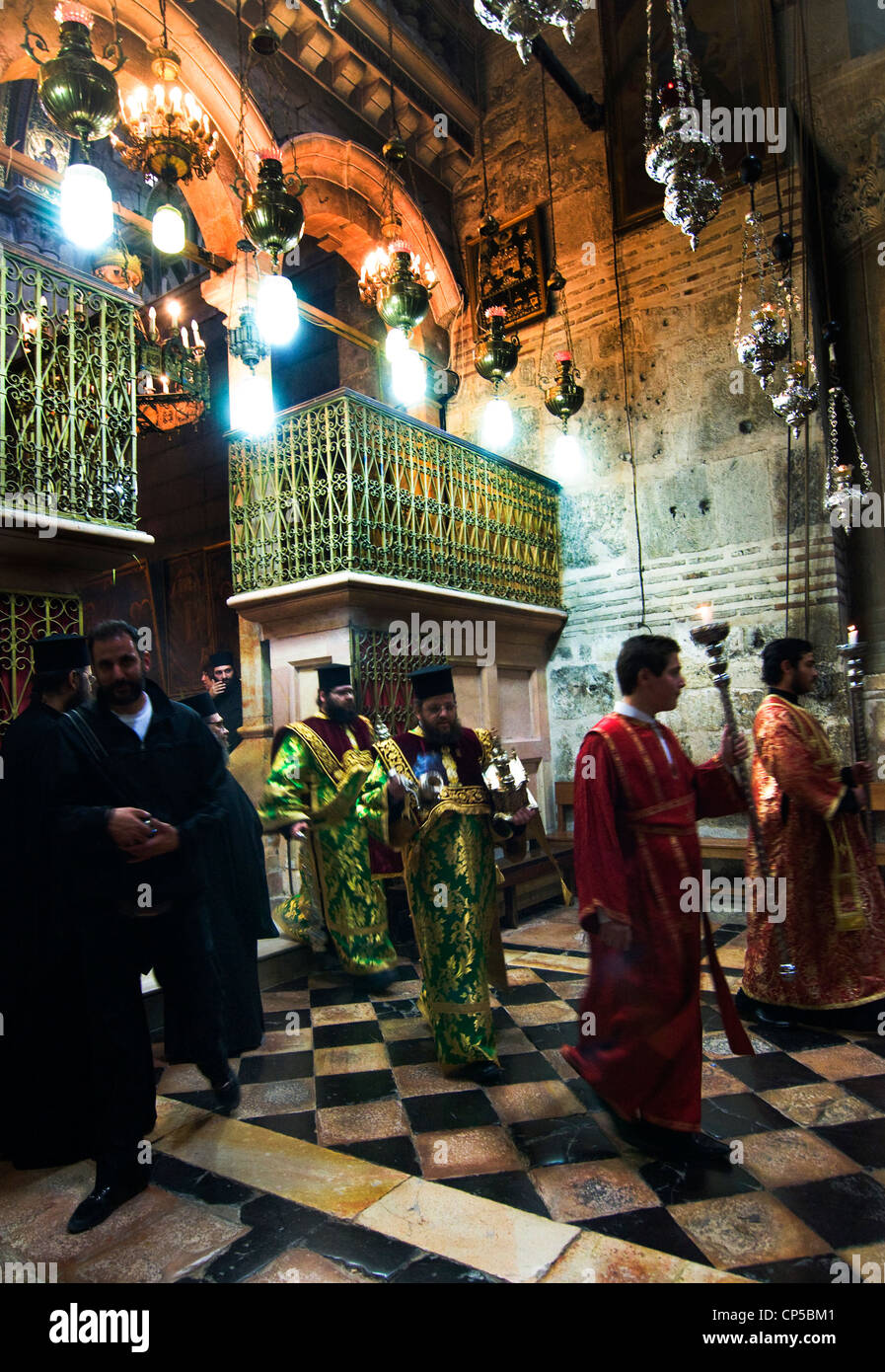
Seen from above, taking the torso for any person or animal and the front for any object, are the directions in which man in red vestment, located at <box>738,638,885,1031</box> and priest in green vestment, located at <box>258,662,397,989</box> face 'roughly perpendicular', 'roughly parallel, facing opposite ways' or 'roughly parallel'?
roughly parallel

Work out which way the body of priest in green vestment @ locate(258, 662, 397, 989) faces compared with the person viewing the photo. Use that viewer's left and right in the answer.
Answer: facing the viewer and to the right of the viewer

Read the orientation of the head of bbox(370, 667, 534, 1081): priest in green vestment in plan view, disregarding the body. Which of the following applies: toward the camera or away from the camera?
toward the camera

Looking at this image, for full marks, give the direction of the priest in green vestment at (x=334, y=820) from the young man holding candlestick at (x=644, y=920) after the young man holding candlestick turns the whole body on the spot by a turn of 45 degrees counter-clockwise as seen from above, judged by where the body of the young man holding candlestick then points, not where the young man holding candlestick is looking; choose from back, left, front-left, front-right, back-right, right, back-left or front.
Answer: back-left

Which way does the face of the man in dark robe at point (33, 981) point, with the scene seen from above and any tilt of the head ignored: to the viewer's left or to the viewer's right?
to the viewer's right

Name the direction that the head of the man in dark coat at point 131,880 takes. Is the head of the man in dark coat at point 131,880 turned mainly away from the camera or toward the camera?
toward the camera

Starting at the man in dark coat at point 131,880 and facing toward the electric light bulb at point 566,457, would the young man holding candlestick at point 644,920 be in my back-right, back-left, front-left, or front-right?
front-right

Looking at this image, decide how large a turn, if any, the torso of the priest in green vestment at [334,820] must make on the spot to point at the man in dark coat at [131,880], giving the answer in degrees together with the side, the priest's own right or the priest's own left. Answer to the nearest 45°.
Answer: approximately 45° to the priest's own right

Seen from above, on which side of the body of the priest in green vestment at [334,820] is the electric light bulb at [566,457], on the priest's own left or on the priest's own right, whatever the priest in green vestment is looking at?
on the priest's own left

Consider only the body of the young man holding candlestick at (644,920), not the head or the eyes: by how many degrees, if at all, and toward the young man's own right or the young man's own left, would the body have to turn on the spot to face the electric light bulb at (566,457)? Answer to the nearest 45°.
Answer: approximately 135° to the young man's own left
